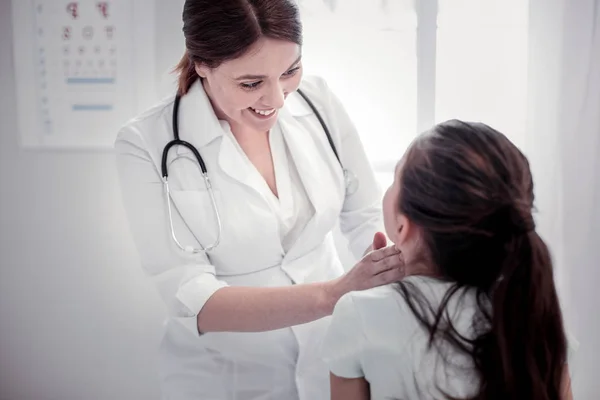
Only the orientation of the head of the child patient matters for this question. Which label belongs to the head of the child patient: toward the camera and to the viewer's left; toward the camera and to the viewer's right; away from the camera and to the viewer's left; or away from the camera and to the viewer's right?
away from the camera and to the viewer's left

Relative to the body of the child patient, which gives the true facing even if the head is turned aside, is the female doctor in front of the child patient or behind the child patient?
in front

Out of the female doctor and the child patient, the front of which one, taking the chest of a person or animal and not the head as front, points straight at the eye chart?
the child patient

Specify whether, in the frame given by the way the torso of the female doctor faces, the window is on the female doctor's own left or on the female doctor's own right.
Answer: on the female doctor's own left

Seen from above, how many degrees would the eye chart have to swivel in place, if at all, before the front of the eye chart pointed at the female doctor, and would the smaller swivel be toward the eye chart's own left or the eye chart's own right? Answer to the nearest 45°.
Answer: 0° — it already faces them

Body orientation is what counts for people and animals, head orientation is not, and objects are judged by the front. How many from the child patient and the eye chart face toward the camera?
1

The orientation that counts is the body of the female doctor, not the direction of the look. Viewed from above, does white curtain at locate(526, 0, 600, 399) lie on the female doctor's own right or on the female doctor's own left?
on the female doctor's own left

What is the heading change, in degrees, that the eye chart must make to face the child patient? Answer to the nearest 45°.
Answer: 0° — it already faces them

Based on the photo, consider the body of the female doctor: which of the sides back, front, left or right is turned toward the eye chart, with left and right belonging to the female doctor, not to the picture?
back

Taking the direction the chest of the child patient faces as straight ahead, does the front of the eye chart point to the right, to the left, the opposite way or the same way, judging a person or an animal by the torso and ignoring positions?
the opposite way

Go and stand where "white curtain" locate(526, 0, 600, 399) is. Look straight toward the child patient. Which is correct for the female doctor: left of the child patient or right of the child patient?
right

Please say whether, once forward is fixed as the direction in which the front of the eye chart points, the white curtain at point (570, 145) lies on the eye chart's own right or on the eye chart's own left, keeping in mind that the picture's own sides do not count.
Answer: on the eye chart's own left

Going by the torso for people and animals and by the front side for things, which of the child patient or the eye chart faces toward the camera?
the eye chart

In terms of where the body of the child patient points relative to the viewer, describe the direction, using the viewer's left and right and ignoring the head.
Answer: facing away from the viewer and to the left of the viewer

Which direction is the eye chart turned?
toward the camera

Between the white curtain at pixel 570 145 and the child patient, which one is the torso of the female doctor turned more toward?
the child patient

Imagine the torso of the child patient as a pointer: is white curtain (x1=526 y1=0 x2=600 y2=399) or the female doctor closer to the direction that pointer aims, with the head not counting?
the female doctor

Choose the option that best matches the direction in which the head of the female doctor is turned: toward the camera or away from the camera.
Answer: toward the camera

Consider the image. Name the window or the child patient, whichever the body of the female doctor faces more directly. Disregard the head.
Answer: the child patient
